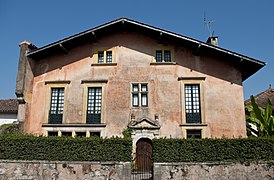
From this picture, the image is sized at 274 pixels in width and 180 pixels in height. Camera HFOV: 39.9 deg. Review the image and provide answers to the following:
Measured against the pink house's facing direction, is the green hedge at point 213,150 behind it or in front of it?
in front

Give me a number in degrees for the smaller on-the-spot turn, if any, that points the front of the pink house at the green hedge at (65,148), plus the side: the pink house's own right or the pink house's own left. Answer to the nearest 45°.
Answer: approximately 45° to the pink house's own right

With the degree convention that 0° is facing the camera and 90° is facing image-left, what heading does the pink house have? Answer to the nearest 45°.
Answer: approximately 0°
